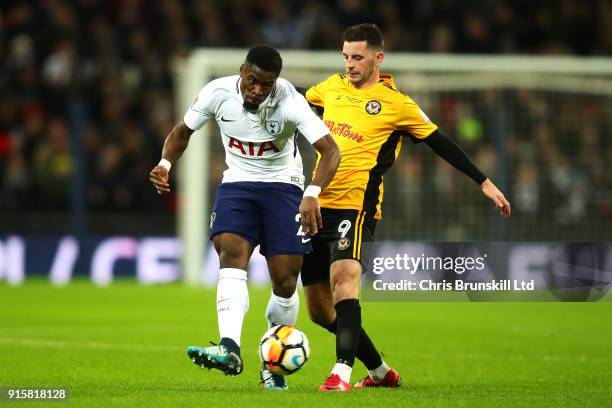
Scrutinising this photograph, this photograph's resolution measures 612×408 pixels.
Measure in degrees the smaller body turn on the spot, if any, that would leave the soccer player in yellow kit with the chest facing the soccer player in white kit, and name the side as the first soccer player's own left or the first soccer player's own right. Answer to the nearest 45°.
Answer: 0° — they already face them

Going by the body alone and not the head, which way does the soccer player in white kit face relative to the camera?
toward the camera

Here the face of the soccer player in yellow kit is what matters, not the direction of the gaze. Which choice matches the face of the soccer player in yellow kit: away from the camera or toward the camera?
toward the camera

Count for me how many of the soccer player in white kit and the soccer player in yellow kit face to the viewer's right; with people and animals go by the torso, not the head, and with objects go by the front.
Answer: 0

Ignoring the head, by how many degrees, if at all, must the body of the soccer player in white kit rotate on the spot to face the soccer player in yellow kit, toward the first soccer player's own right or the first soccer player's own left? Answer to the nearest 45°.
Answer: approximately 135° to the first soccer player's own left

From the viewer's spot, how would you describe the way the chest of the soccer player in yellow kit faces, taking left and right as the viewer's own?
facing the viewer and to the left of the viewer
